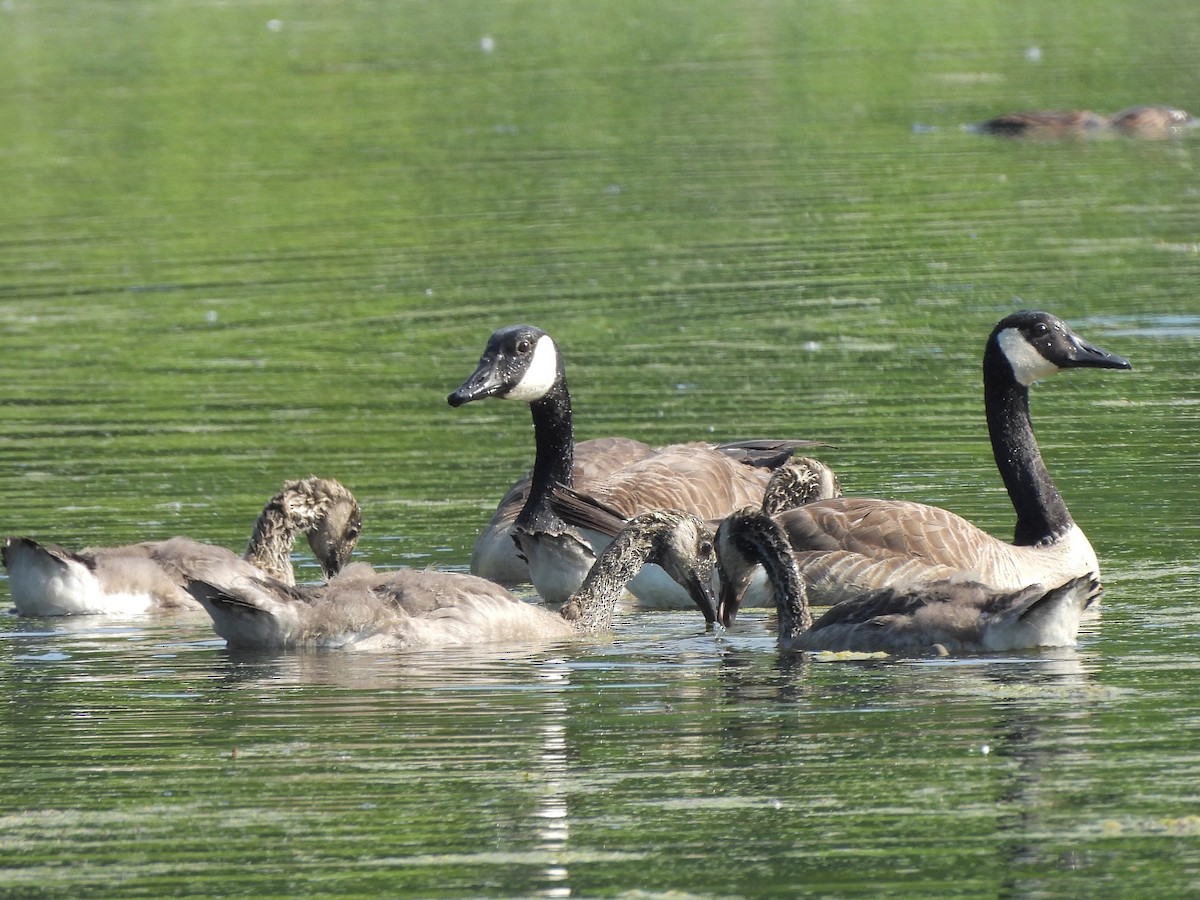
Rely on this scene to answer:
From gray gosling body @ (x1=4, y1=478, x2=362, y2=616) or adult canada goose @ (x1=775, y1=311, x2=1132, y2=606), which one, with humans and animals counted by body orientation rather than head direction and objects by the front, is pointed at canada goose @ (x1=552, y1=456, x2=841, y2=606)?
the gray gosling body

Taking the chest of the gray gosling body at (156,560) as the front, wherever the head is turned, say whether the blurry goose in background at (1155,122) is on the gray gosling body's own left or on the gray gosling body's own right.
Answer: on the gray gosling body's own left

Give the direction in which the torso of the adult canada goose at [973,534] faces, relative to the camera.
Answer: to the viewer's right

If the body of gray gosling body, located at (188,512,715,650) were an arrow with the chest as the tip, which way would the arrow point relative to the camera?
to the viewer's right

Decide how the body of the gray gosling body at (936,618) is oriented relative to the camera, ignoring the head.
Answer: to the viewer's left

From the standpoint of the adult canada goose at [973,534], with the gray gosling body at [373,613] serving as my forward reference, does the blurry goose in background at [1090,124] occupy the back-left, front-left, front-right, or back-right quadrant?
back-right

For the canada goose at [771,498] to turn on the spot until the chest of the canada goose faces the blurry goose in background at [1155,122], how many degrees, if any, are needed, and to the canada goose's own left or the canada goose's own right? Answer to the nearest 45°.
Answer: approximately 90° to the canada goose's own left

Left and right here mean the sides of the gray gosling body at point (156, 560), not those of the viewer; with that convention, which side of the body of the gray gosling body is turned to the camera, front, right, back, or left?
right
